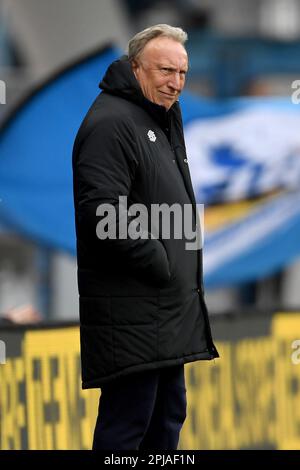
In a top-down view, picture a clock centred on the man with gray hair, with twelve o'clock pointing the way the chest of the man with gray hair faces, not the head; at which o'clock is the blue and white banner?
The blue and white banner is roughly at 8 o'clock from the man with gray hair.

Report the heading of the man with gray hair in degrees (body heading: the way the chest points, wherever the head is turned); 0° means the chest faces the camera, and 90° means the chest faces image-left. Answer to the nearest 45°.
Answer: approximately 315°
